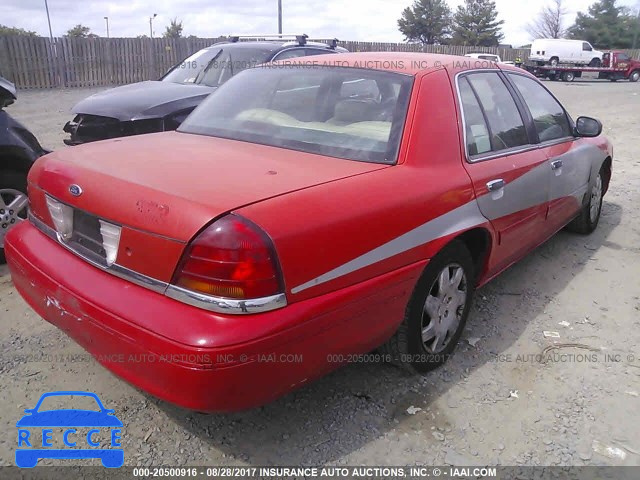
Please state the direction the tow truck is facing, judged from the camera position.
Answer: facing to the right of the viewer

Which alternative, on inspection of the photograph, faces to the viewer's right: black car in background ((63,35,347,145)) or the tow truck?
the tow truck

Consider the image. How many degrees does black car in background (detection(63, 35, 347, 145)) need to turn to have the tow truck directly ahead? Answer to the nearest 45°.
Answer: approximately 180°

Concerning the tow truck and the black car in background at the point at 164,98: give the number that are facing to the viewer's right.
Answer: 1

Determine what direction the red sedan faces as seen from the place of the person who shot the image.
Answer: facing away from the viewer and to the right of the viewer

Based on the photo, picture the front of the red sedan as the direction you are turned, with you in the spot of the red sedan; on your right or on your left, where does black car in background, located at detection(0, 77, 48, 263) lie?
on your left

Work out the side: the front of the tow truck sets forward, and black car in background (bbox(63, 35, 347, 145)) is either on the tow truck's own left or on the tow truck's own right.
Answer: on the tow truck's own right

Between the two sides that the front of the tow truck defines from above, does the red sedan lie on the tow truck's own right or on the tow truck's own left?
on the tow truck's own right
